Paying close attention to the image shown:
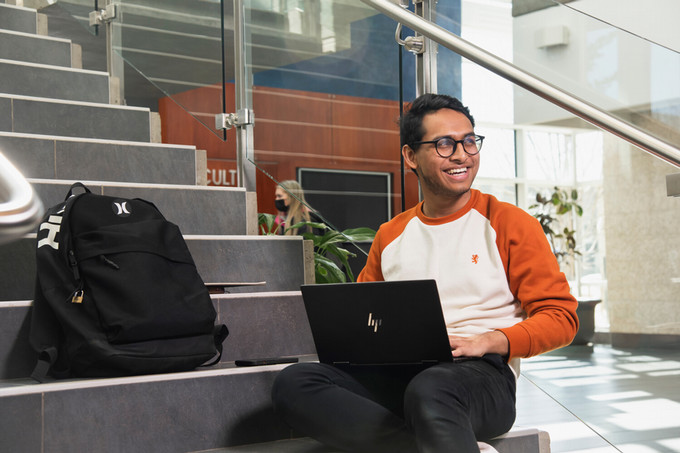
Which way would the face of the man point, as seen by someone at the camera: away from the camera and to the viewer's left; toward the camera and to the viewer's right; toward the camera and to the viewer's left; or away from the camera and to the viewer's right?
toward the camera and to the viewer's right

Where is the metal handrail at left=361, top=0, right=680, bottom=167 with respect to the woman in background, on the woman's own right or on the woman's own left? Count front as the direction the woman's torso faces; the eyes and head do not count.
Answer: on the woman's own left
